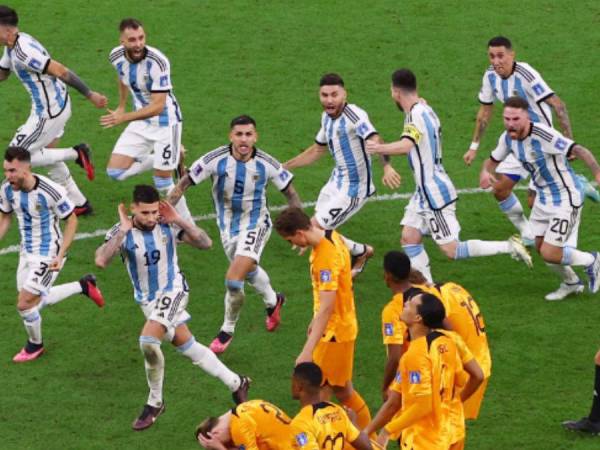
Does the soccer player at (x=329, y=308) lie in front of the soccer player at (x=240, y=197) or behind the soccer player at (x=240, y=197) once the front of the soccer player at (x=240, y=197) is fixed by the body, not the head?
in front

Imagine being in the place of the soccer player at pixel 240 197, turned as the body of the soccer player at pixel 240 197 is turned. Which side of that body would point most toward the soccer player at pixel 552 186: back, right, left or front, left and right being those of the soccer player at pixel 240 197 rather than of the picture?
left

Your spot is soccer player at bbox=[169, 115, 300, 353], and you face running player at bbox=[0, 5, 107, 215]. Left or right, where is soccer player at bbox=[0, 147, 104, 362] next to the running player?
left

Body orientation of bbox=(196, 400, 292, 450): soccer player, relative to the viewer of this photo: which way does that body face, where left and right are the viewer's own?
facing to the left of the viewer

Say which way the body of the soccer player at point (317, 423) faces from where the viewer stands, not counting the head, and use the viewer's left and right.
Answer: facing away from the viewer and to the left of the viewer
